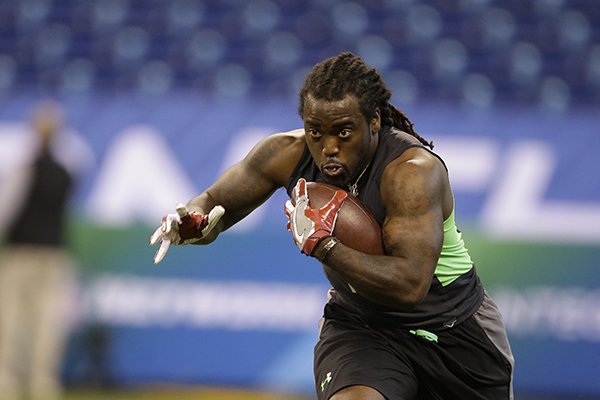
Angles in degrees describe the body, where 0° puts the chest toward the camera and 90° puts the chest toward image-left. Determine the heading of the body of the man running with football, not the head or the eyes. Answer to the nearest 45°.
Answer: approximately 45°

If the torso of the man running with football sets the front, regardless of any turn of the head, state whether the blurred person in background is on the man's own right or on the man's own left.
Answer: on the man's own right
